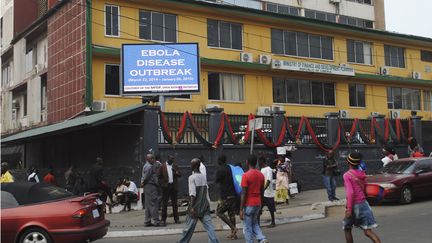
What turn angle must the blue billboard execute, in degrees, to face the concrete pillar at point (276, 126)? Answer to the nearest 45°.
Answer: approximately 90° to its left

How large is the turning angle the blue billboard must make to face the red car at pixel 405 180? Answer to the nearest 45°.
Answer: approximately 45° to its left

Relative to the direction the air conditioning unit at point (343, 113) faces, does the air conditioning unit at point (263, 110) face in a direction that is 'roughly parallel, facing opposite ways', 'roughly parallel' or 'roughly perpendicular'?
roughly parallel

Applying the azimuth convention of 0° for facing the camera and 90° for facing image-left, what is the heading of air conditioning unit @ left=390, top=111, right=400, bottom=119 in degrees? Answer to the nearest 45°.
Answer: approximately 0°

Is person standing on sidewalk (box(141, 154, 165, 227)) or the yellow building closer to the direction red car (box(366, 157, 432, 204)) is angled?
the person standing on sidewalk

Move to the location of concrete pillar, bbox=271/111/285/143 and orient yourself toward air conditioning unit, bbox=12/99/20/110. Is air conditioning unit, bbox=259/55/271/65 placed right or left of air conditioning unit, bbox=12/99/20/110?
right

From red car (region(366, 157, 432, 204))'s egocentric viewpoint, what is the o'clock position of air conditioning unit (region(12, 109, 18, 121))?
The air conditioning unit is roughly at 2 o'clock from the red car.

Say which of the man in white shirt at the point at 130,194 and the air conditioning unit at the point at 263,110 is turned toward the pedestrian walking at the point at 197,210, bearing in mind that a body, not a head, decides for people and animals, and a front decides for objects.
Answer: the air conditioning unit

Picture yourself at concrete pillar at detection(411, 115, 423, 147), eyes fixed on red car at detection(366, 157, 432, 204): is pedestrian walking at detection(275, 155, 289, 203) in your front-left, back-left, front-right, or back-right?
front-right

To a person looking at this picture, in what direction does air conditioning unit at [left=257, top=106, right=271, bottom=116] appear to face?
facing the viewer

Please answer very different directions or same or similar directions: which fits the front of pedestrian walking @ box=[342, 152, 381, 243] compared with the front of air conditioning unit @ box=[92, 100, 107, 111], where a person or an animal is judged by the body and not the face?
very different directions
